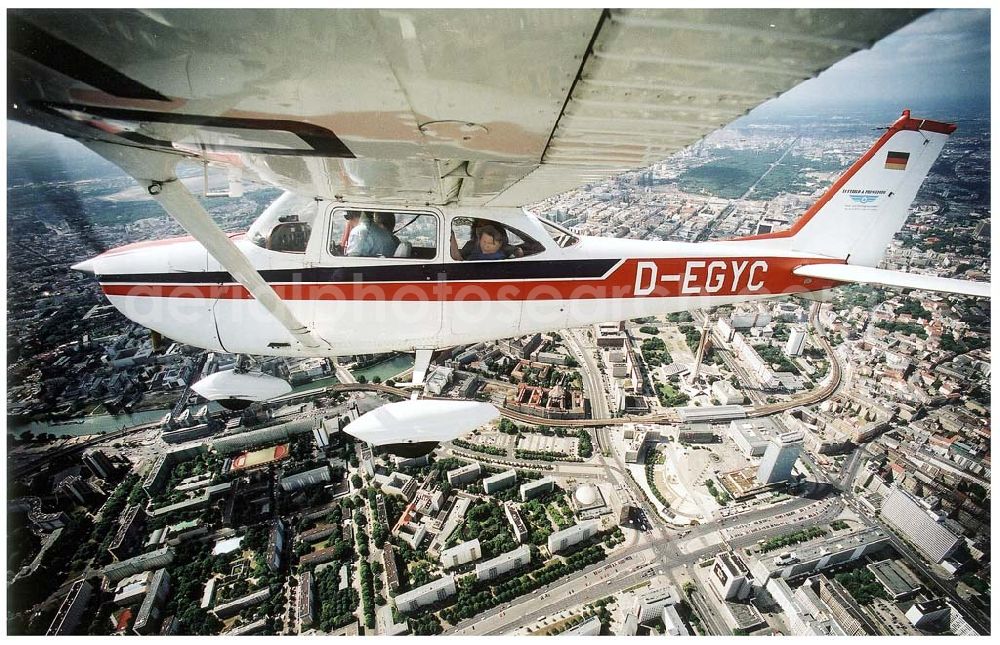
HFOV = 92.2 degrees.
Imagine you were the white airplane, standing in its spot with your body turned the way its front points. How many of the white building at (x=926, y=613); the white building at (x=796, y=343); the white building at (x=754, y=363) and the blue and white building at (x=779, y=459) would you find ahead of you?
0

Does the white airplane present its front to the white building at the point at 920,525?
no

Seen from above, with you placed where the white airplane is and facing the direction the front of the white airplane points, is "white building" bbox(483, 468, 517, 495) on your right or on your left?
on your right

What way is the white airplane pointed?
to the viewer's left

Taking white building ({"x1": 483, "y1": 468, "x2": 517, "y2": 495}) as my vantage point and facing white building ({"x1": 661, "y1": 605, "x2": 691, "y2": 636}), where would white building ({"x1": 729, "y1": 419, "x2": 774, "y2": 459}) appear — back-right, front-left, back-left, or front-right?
front-left

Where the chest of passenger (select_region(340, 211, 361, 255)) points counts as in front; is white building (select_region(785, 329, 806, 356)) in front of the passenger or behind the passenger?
behind

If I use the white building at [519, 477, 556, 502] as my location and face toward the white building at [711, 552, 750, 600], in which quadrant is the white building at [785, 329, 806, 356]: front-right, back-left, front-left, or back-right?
front-left

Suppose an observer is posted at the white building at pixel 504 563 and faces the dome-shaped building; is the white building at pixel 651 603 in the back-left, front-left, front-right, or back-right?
front-right

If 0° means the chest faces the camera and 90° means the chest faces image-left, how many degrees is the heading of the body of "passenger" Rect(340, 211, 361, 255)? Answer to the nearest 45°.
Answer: approximately 90°
